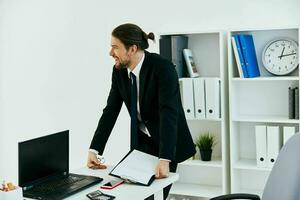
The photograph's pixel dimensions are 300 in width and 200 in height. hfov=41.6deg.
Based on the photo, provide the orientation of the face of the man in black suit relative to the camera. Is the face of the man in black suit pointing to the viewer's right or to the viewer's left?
to the viewer's left

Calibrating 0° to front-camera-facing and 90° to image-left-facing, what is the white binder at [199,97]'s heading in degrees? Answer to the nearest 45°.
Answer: approximately 0°

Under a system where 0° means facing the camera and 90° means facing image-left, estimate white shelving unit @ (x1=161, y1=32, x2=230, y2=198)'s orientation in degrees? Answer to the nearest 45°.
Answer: approximately 0°

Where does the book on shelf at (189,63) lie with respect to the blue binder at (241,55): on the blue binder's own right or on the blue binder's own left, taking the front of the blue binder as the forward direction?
on the blue binder's own right
